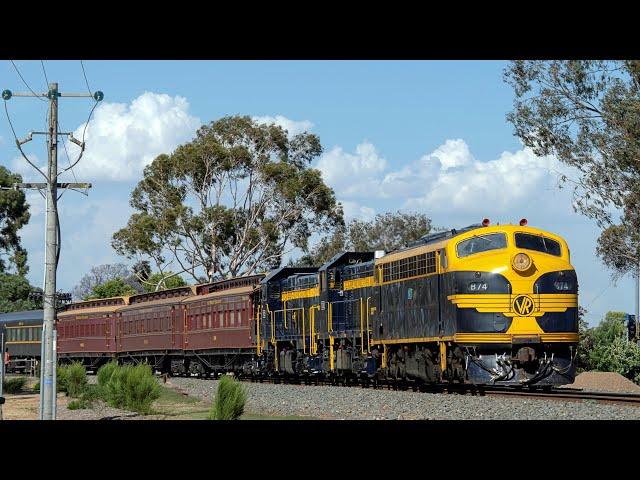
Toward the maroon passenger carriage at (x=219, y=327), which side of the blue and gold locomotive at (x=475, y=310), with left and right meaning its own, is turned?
back

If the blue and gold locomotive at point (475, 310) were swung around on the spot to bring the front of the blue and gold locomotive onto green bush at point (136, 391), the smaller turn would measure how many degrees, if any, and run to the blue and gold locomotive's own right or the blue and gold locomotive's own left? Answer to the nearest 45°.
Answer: approximately 135° to the blue and gold locomotive's own right

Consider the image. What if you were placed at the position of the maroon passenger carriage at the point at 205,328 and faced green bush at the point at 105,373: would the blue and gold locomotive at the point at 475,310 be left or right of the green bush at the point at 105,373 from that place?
left

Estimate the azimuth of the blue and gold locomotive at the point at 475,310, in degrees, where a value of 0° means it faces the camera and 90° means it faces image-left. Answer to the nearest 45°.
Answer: approximately 315°

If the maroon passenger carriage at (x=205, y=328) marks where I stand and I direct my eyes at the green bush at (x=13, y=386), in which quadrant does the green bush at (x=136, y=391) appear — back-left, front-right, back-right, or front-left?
front-left

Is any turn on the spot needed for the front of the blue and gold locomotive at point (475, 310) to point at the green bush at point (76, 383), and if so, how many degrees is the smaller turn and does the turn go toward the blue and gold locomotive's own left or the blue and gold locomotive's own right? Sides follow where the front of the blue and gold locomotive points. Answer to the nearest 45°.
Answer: approximately 180°

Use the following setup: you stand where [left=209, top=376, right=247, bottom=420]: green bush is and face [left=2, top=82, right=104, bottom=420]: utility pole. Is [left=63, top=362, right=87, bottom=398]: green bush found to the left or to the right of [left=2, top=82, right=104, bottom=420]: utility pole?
right

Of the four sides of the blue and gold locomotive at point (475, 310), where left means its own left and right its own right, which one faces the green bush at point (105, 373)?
right

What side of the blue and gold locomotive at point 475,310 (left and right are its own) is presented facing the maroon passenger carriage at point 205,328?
back
